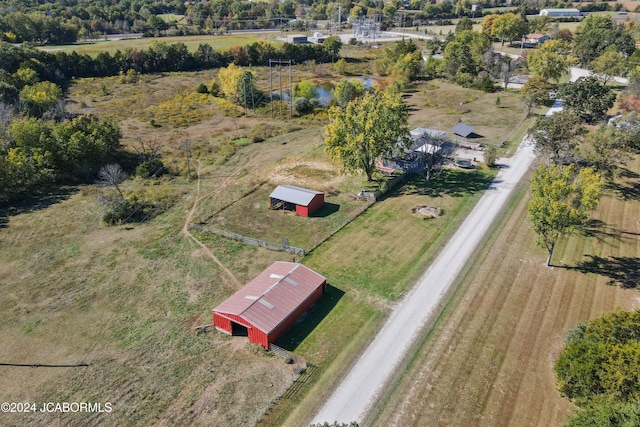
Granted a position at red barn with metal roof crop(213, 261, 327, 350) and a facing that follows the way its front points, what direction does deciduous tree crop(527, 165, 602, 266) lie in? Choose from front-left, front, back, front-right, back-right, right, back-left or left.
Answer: back-left

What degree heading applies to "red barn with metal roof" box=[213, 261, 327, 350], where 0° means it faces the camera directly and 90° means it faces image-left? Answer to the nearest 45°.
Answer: approximately 45°
